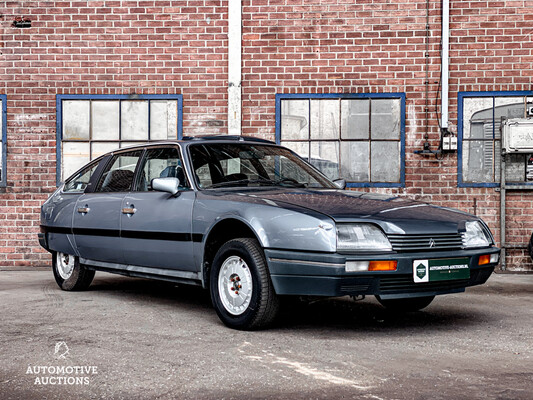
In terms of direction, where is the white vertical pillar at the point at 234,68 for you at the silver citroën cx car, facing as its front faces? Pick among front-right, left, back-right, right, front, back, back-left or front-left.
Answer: back-left

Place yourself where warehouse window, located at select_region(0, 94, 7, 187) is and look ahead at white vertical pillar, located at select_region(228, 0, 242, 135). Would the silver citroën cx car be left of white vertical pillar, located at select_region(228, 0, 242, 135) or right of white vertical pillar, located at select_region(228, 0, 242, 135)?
right

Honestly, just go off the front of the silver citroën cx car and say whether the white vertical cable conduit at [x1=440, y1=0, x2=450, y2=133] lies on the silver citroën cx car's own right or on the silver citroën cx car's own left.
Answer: on the silver citroën cx car's own left

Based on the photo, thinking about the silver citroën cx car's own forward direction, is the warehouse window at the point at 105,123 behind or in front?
behind

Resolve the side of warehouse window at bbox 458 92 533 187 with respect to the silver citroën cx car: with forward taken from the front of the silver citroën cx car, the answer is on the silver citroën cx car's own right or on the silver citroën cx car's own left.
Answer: on the silver citroën cx car's own left

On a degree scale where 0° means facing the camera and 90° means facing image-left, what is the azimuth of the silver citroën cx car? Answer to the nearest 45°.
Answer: approximately 315°

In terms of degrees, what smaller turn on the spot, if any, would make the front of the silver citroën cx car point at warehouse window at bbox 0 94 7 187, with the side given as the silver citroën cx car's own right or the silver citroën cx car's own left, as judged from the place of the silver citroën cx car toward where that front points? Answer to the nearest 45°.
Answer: approximately 180°
